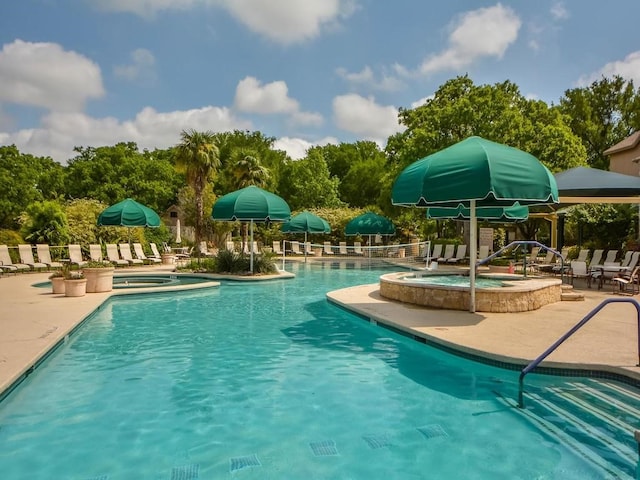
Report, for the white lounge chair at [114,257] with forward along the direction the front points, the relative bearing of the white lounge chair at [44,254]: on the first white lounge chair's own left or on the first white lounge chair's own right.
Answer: on the first white lounge chair's own right

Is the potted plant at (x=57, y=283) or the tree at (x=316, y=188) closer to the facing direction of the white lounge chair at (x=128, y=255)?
the potted plant

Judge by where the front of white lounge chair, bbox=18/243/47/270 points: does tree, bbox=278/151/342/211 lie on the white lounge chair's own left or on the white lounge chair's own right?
on the white lounge chair's own left

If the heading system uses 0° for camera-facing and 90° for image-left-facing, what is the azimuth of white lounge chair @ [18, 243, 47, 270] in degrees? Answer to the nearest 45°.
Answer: approximately 315°

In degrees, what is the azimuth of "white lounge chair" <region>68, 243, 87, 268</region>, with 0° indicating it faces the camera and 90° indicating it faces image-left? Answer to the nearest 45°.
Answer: approximately 315°
